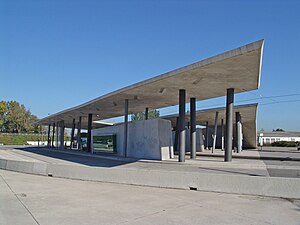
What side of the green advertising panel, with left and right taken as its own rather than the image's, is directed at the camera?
front
